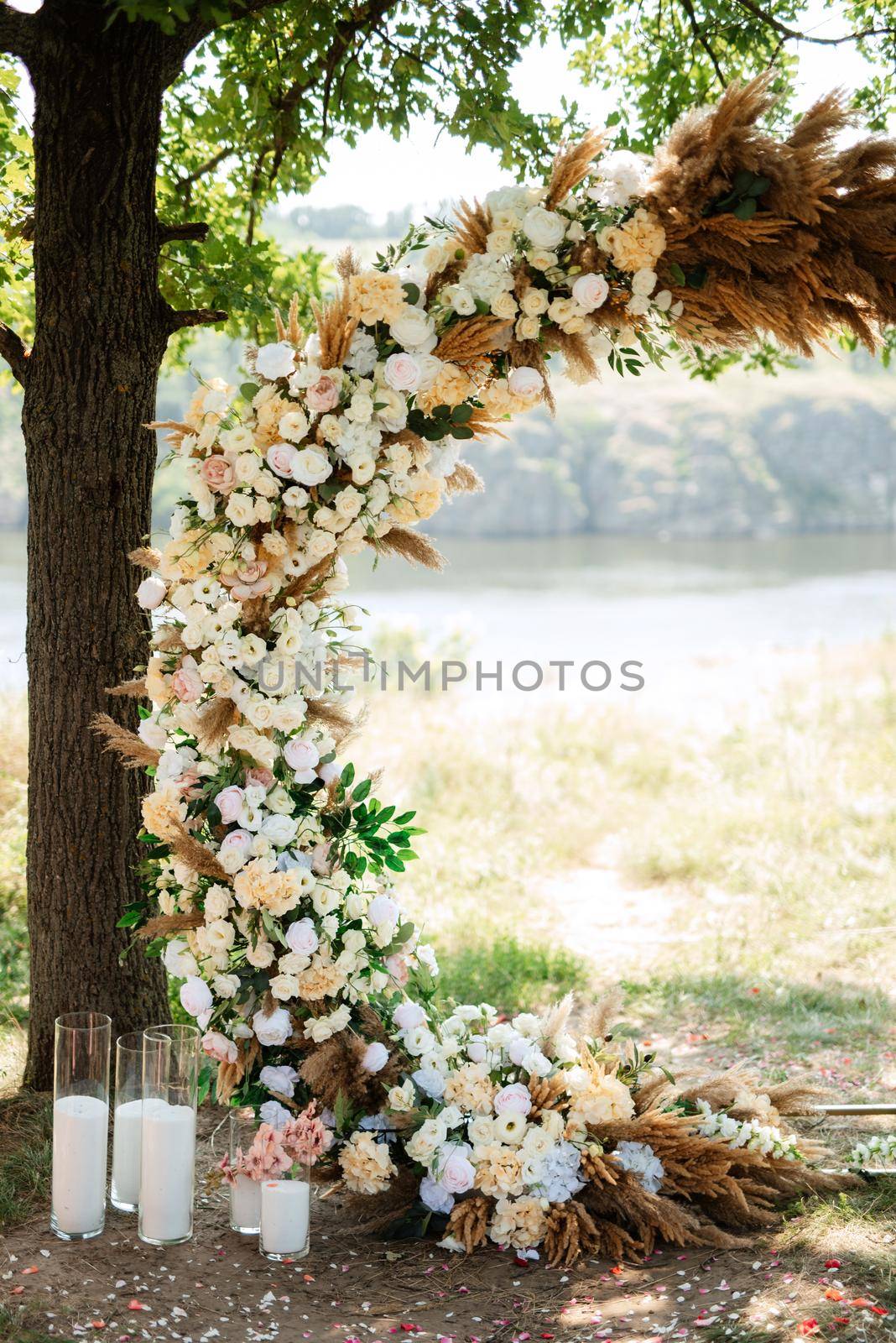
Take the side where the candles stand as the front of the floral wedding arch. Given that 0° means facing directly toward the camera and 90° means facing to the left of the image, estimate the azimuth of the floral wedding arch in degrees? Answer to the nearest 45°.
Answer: approximately 0°
